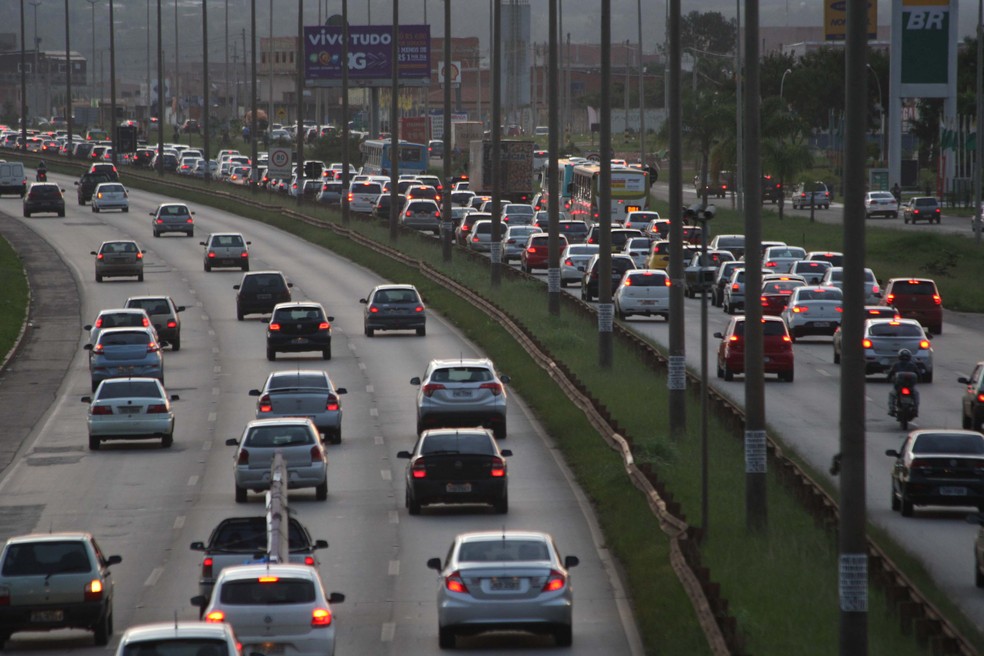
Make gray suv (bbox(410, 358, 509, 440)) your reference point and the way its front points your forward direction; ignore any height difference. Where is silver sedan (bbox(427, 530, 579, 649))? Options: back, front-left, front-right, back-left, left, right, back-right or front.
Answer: back

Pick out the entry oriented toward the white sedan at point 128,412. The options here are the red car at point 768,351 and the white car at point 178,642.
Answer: the white car

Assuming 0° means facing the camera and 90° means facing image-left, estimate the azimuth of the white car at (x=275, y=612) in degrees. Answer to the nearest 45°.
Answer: approximately 180°

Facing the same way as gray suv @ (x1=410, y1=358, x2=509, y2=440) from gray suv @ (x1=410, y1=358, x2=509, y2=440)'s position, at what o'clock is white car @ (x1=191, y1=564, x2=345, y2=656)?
The white car is roughly at 6 o'clock from the gray suv.

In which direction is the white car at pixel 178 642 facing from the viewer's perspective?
away from the camera

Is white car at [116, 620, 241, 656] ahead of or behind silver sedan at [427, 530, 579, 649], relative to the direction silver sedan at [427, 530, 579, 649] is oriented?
behind

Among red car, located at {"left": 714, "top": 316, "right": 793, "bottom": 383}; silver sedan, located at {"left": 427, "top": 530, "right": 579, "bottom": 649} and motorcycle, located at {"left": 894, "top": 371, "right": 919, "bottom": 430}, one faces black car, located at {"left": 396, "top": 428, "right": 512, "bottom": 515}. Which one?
the silver sedan

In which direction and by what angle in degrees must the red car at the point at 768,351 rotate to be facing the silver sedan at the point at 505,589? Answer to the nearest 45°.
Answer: approximately 180°

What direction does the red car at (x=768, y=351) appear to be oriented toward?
away from the camera

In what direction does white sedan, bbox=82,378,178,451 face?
away from the camera

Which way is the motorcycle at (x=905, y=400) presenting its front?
away from the camera

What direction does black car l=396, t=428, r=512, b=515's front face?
away from the camera

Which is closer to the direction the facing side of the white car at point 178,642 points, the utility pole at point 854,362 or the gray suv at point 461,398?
the gray suv

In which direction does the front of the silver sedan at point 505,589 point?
away from the camera
